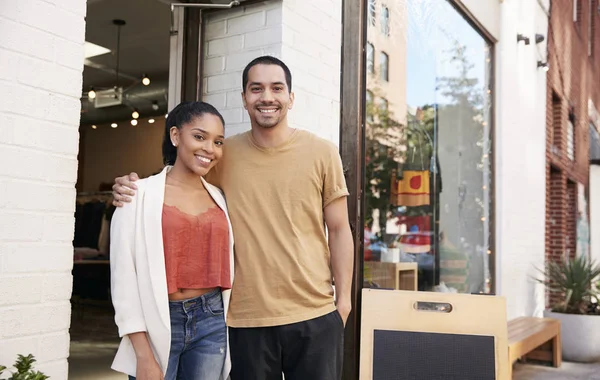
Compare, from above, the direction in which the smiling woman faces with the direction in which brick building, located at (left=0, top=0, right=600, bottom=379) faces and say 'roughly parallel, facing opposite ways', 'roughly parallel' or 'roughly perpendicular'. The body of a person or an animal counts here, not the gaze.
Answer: roughly parallel

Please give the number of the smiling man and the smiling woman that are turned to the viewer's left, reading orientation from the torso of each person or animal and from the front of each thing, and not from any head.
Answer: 0

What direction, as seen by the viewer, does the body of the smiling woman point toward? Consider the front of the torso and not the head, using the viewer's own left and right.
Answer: facing the viewer and to the right of the viewer

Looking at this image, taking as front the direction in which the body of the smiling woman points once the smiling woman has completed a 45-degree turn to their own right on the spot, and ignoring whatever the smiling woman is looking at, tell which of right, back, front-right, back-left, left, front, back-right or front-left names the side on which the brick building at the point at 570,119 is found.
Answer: back-left

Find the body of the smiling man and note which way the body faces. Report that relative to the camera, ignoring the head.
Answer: toward the camera

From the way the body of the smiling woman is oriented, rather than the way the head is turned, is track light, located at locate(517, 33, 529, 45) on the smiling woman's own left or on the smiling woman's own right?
on the smiling woman's own left

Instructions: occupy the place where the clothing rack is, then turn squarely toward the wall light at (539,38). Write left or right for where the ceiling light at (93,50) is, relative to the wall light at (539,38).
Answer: right

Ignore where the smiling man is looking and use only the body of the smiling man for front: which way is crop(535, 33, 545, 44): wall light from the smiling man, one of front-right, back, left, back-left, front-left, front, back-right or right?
back-left

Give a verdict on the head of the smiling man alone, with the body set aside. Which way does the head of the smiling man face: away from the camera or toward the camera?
toward the camera
